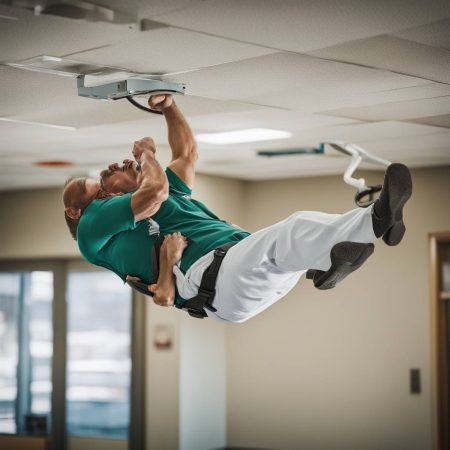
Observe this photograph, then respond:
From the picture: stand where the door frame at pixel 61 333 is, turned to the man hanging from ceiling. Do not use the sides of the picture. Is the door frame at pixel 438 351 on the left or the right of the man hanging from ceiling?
left

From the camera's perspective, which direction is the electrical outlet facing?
toward the camera

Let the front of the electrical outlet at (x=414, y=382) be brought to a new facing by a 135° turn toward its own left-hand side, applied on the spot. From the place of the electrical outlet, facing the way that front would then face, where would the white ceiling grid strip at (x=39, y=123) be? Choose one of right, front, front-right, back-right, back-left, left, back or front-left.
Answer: back

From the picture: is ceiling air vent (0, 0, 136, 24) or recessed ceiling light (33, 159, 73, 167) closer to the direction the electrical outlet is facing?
the ceiling air vent

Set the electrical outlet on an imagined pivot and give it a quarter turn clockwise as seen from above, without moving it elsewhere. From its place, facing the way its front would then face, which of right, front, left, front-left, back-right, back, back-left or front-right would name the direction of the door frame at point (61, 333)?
front

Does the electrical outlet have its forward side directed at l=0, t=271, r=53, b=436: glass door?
no

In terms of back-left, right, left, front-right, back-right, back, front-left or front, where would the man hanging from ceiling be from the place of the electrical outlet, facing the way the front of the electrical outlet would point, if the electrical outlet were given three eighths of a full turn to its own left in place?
back-right

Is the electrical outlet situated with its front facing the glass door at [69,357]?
no

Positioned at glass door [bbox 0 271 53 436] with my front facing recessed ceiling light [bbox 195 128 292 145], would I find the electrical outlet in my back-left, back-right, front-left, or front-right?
front-left

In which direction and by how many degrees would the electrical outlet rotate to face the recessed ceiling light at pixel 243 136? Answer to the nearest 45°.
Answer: approximately 45° to its right

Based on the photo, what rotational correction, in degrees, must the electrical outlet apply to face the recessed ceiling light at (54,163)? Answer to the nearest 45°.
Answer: approximately 90° to its right

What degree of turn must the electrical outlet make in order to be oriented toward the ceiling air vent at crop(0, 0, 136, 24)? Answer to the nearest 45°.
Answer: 0° — it already faces it

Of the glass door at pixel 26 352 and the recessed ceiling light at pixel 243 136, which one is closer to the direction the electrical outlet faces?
the recessed ceiling light
